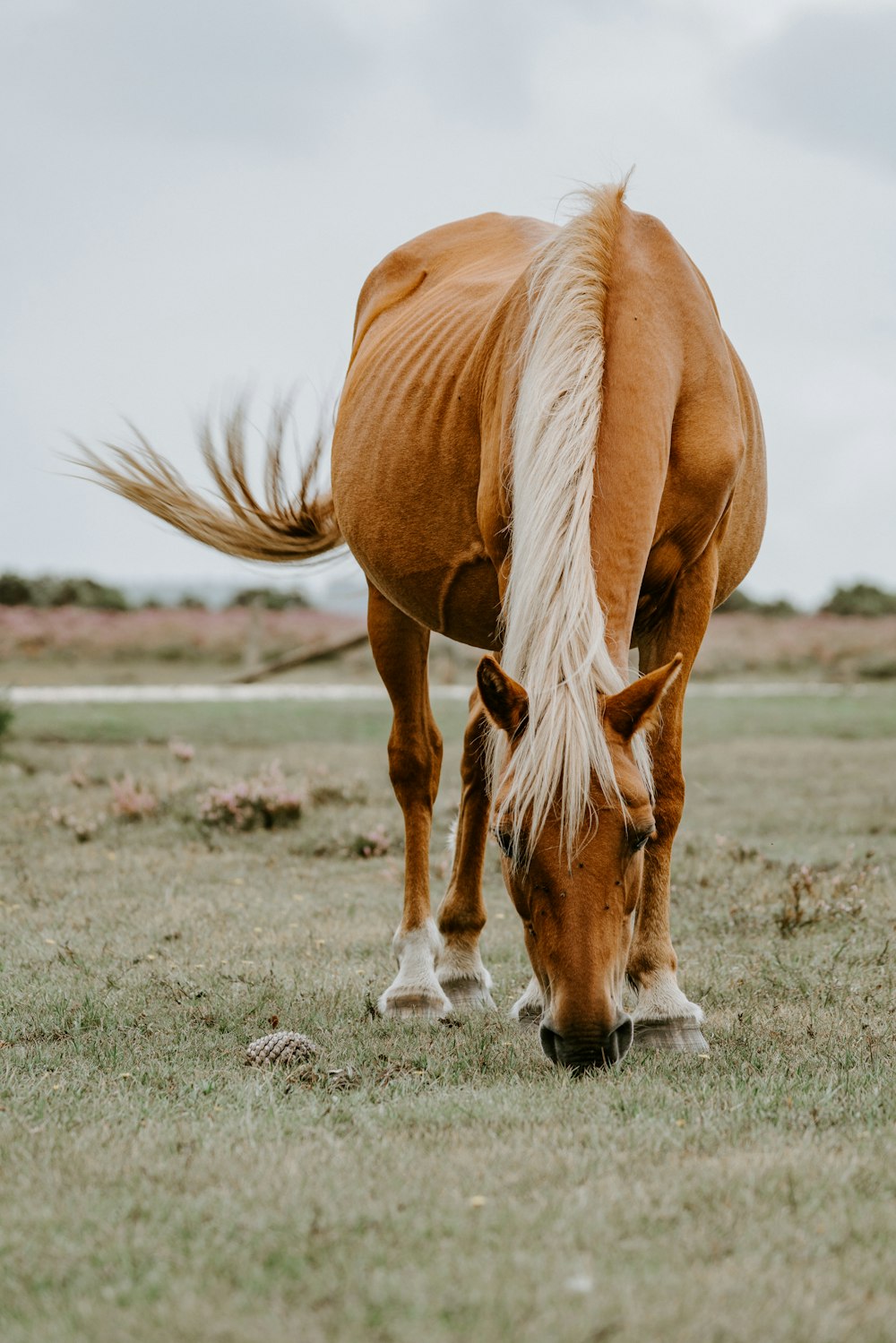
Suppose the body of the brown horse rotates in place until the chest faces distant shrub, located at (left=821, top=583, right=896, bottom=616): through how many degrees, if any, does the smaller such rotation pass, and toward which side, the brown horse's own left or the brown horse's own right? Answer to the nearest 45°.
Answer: approximately 180°

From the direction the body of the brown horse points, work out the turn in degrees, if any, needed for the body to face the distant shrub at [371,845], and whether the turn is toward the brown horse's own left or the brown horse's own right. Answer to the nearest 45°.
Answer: approximately 180°

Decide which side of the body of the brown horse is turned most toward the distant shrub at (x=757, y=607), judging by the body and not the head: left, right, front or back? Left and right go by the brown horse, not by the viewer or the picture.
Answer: back

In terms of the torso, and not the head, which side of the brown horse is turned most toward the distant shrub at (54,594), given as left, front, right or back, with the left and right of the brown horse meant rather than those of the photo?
back

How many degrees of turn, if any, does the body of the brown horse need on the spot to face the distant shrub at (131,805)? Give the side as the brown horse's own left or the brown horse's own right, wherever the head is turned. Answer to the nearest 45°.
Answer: approximately 135° to the brown horse's own right

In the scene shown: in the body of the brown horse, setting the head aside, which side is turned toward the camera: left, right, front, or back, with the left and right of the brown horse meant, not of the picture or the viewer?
front

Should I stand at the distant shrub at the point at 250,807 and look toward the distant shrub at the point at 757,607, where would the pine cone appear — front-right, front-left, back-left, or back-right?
back-right

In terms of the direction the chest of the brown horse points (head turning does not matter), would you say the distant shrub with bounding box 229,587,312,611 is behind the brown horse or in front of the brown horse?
behind
